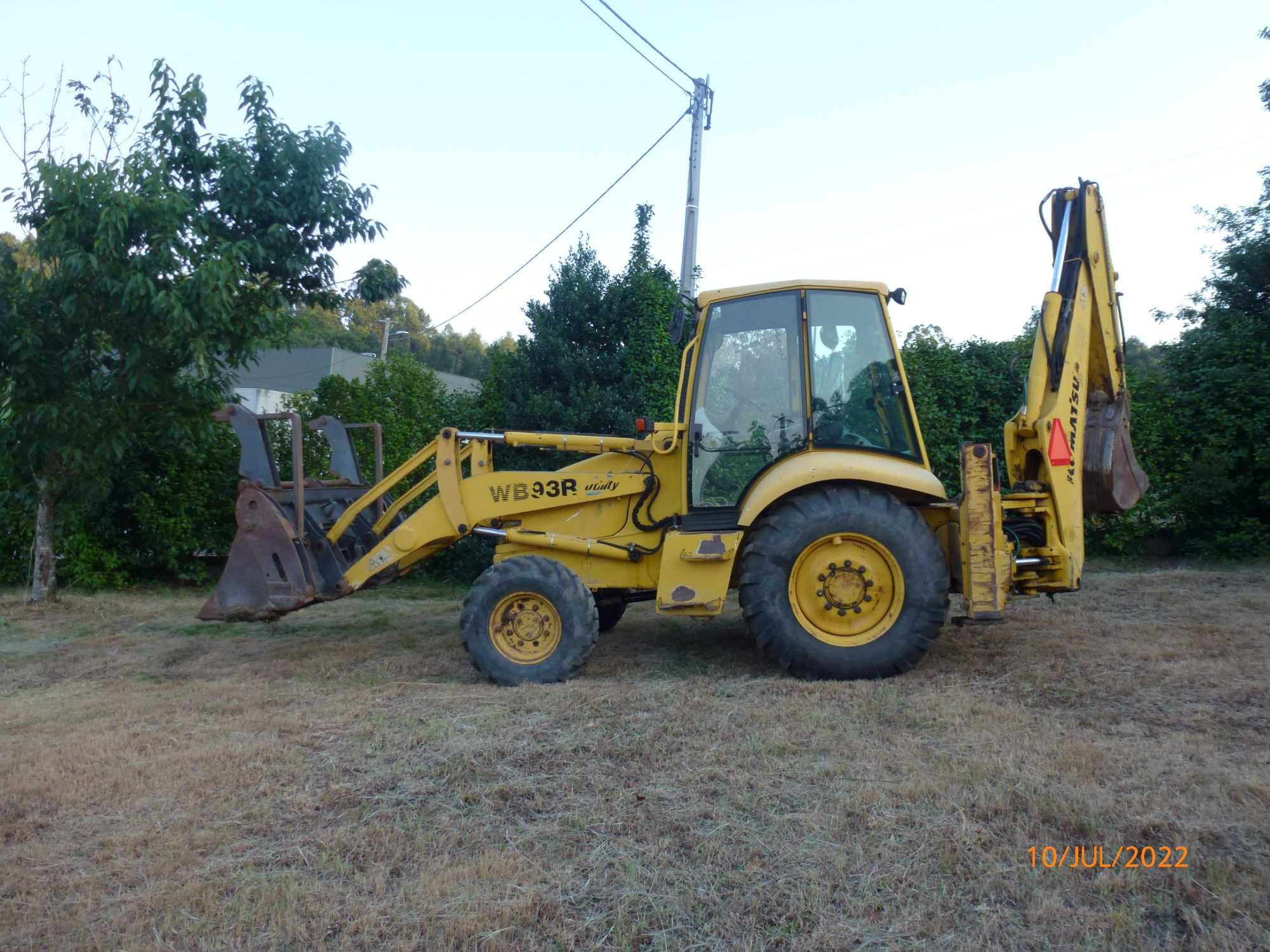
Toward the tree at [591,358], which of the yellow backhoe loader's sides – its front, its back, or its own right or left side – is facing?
right

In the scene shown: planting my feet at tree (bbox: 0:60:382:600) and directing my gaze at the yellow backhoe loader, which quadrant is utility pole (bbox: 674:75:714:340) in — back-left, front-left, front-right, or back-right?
front-left

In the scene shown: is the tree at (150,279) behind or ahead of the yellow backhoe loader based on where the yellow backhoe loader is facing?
ahead

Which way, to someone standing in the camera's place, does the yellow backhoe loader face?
facing to the left of the viewer

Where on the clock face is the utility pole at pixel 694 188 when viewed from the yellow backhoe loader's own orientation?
The utility pole is roughly at 3 o'clock from the yellow backhoe loader.

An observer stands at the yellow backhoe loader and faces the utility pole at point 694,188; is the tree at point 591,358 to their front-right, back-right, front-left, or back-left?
front-left

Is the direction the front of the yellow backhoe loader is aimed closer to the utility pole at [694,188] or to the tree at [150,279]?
the tree

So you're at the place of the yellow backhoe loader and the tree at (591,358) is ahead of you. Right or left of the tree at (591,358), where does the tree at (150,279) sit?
left
